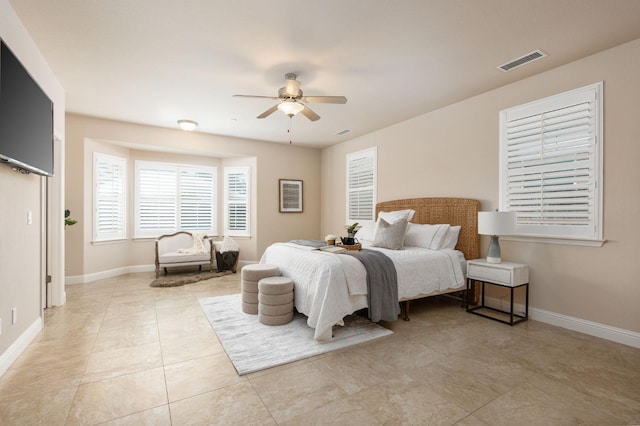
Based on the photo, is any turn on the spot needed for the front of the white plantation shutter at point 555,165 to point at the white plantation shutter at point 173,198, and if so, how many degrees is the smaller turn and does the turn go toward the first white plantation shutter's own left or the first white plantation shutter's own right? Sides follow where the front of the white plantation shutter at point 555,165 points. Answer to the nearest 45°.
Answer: approximately 45° to the first white plantation shutter's own right

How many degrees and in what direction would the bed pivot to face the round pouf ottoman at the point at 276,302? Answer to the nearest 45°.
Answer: approximately 45° to its right

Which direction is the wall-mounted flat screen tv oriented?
to the viewer's right

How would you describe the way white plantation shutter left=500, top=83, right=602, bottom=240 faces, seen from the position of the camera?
facing the viewer and to the left of the viewer

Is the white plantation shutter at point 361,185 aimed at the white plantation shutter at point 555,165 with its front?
no

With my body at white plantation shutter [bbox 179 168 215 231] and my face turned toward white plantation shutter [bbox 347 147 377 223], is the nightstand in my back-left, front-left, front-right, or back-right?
front-right

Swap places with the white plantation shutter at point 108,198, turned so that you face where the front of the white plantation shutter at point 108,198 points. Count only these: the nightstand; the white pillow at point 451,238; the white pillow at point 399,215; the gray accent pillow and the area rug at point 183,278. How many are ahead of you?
5

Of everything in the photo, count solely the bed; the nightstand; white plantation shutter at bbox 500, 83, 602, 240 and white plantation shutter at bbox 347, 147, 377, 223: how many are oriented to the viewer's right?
0

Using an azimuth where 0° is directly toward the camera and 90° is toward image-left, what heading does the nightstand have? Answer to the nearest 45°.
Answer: approximately 45°

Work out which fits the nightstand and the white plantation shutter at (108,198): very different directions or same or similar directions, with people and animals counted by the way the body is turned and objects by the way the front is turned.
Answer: very different directions

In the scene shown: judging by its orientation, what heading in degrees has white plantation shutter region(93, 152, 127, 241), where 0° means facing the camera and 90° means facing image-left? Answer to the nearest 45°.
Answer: approximately 315°

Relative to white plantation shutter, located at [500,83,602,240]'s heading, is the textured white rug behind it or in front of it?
in front

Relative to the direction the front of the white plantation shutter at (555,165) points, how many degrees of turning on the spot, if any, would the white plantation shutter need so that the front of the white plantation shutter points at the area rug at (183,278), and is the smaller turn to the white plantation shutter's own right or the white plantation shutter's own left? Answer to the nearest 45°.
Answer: approximately 45° to the white plantation shutter's own right

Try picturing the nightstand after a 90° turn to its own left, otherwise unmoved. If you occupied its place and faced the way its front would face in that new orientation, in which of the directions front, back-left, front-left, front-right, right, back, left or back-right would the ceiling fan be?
right

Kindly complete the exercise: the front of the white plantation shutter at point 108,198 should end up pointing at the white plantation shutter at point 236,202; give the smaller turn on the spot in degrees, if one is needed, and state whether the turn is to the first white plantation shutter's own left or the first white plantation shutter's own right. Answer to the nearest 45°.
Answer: approximately 45° to the first white plantation shutter's own left

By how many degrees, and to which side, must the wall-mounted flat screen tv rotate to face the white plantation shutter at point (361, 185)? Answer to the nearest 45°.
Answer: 0° — it already faces it

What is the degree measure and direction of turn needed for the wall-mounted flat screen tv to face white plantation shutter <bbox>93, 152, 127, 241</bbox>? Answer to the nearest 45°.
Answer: approximately 90° to its left

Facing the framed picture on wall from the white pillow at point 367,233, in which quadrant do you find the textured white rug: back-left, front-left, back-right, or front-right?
back-left

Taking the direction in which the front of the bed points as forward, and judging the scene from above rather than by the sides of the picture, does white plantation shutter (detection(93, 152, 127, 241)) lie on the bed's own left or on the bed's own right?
on the bed's own right

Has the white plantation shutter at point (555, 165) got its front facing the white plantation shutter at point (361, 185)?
no

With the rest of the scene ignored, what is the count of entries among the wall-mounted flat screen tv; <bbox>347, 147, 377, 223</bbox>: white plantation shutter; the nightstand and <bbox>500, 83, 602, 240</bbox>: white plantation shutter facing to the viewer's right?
1
